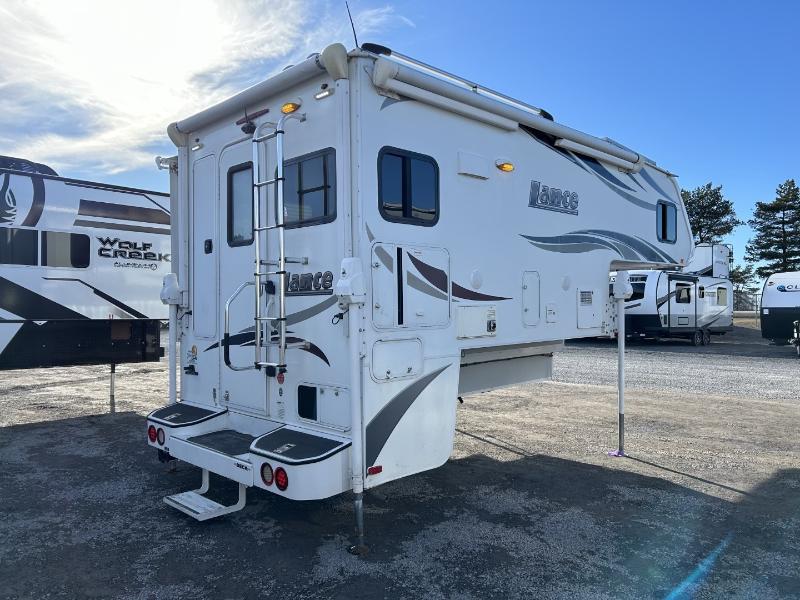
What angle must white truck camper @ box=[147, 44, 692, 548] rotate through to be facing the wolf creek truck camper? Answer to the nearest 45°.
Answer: approximately 90° to its left

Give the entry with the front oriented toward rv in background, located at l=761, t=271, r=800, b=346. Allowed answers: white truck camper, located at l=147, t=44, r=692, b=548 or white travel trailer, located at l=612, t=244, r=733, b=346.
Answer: the white truck camper

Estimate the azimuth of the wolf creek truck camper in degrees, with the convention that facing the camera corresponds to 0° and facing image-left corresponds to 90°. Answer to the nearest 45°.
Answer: approximately 45°

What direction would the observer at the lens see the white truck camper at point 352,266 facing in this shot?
facing away from the viewer and to the right of the viewer

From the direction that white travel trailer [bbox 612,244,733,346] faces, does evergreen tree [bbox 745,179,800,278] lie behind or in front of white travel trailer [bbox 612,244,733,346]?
behind

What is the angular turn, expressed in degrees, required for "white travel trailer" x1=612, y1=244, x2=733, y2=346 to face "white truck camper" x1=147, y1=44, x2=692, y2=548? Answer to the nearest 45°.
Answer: approximately 45° to its left

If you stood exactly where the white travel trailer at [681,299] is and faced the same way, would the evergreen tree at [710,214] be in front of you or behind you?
behind

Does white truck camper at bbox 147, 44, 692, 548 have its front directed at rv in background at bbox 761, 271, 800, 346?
yes
